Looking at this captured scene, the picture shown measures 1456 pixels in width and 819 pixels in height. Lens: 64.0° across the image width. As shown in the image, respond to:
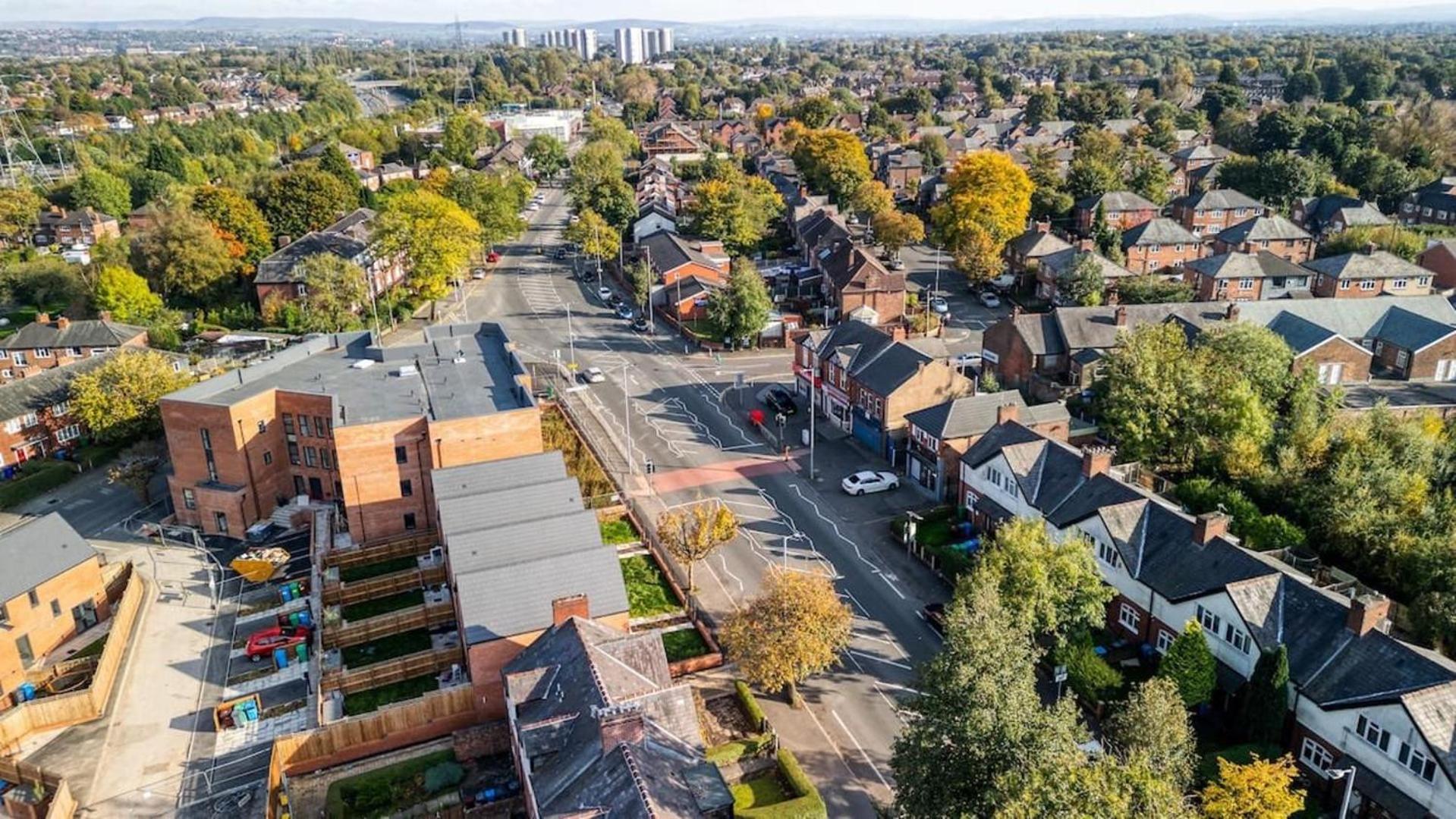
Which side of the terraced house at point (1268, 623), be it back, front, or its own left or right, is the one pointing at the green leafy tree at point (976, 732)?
front

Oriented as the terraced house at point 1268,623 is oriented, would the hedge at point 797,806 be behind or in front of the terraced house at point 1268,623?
in front

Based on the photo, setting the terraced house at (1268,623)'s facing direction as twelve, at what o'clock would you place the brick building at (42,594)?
The brick building is roughly at 1 o'clock from the terraced house.

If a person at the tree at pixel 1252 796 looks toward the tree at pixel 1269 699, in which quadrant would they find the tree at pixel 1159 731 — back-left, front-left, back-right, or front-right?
front-left

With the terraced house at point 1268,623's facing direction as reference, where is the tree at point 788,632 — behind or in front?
in front

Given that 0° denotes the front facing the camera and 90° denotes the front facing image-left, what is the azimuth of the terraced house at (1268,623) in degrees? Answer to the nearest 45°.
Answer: approximately 45°

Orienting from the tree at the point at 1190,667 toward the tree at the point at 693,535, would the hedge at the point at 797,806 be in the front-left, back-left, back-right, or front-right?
front-left

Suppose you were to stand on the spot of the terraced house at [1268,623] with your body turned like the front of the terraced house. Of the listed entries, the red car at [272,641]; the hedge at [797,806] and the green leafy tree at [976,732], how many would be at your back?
0

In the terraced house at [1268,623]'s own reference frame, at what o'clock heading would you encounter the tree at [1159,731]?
The tree is roughly at 11 o'clock from the terraced house.

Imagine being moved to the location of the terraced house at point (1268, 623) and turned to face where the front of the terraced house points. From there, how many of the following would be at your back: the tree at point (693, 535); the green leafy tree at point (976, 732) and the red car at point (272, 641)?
0
